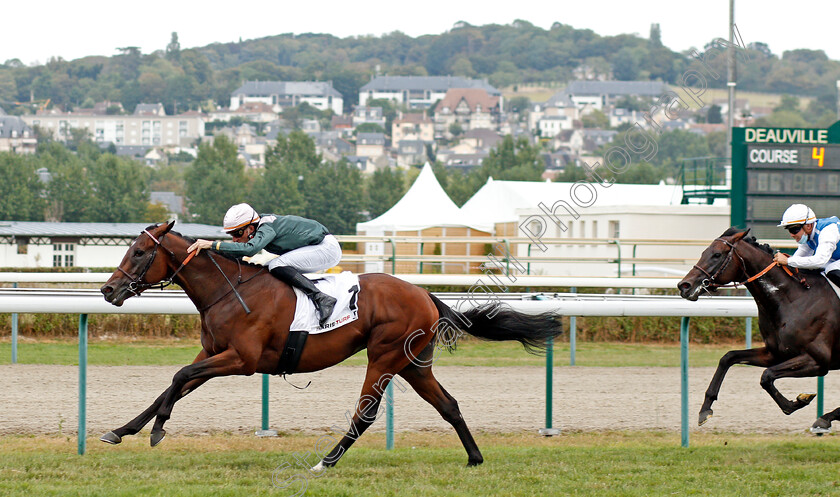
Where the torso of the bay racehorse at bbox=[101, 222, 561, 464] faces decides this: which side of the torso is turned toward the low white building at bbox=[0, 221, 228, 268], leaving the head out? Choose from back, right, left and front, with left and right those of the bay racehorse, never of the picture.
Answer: right

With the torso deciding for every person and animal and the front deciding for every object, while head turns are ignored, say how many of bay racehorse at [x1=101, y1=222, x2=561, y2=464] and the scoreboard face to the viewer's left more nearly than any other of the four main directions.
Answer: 1

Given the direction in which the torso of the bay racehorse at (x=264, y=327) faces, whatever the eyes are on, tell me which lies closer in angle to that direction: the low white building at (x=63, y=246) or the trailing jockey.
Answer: the low white building

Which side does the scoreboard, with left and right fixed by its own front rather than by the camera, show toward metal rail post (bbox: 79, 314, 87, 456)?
front

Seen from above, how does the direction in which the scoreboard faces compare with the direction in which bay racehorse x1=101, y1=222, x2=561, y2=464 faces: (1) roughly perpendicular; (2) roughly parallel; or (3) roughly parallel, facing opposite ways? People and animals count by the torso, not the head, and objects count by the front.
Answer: roughly perpendicular

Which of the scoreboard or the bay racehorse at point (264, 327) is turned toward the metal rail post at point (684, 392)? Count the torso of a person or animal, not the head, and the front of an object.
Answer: the scoreboard

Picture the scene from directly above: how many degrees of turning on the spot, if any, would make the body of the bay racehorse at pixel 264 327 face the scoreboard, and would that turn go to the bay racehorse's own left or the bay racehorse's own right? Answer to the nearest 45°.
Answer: approximately 135° to the bay racehorse's own right

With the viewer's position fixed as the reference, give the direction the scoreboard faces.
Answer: facing the viewer

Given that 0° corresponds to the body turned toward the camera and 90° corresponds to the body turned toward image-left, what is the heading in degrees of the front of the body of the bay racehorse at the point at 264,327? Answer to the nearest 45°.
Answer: approximately 90°

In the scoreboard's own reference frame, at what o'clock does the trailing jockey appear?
The trailing jockey is roughly at 12 o'clock from the scoreboard.

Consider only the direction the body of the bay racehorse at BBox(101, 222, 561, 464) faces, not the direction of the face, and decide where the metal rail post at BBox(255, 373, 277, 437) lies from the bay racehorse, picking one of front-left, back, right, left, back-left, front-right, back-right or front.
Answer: right

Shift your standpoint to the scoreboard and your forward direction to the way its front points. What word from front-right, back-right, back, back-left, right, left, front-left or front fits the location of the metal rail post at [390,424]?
front
